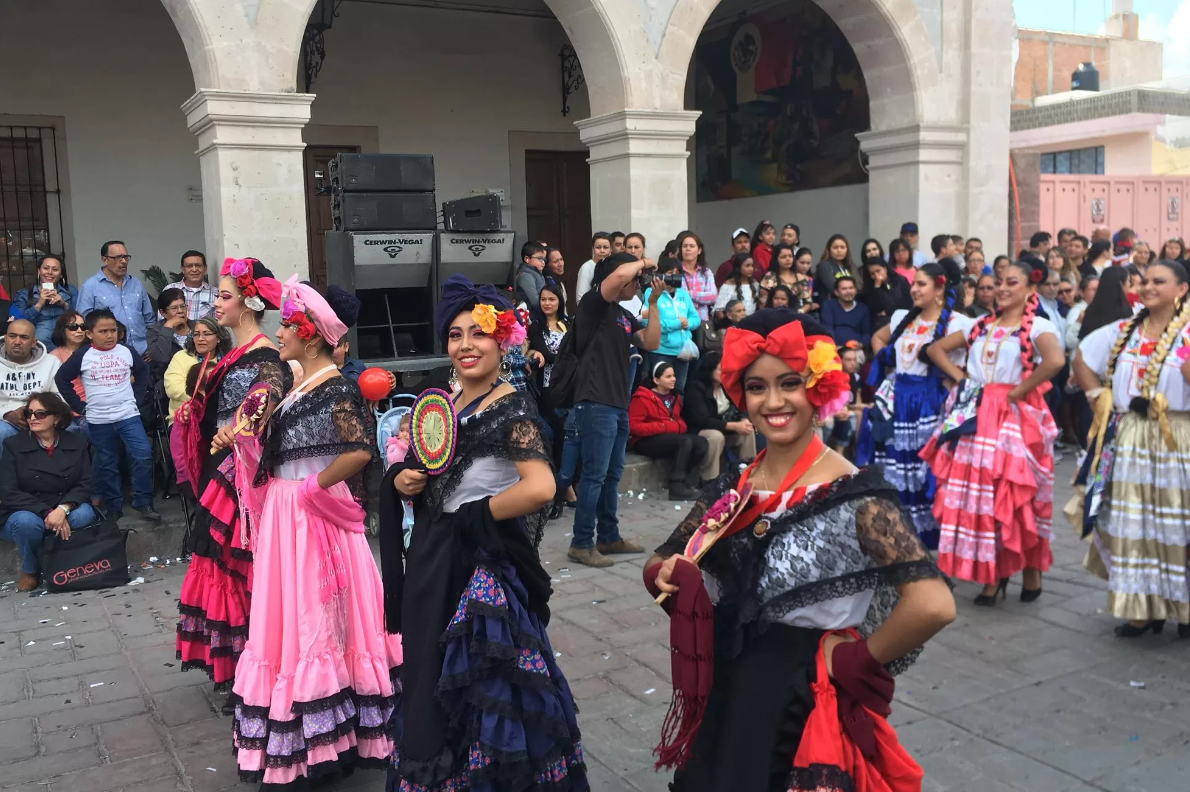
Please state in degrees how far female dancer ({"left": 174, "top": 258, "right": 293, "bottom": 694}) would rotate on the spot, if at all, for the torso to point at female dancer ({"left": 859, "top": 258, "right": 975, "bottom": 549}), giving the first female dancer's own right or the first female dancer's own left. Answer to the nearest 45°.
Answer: approximately 135° to the first female dancer's own left

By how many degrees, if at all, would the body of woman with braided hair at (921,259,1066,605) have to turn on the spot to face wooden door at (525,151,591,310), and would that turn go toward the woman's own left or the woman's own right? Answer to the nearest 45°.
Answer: approximately 90° to the woman's own right

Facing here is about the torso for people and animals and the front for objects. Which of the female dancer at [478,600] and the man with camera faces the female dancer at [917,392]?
the man with camera

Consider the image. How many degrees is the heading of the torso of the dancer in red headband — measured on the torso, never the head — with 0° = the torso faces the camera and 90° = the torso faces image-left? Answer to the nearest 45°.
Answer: approximately 45°

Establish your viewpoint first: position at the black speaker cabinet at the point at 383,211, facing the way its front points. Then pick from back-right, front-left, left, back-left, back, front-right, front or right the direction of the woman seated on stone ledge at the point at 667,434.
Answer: left

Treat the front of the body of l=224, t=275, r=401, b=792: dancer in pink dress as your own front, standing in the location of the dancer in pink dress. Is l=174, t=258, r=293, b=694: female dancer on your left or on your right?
on your right

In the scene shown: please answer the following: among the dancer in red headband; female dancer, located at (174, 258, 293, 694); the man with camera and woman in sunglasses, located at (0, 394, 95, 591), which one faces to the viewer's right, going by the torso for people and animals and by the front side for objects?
the man with camera

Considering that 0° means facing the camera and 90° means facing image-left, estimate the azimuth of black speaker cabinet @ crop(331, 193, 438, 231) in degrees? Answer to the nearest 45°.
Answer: approximately 0°

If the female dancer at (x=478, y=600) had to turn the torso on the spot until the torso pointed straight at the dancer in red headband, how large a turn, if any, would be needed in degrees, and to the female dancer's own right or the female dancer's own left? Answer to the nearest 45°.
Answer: approximately 90° to the female dancer's own left

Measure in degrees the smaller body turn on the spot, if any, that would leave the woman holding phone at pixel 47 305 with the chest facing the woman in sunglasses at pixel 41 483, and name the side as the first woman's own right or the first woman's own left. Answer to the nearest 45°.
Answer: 0° — they already face them
